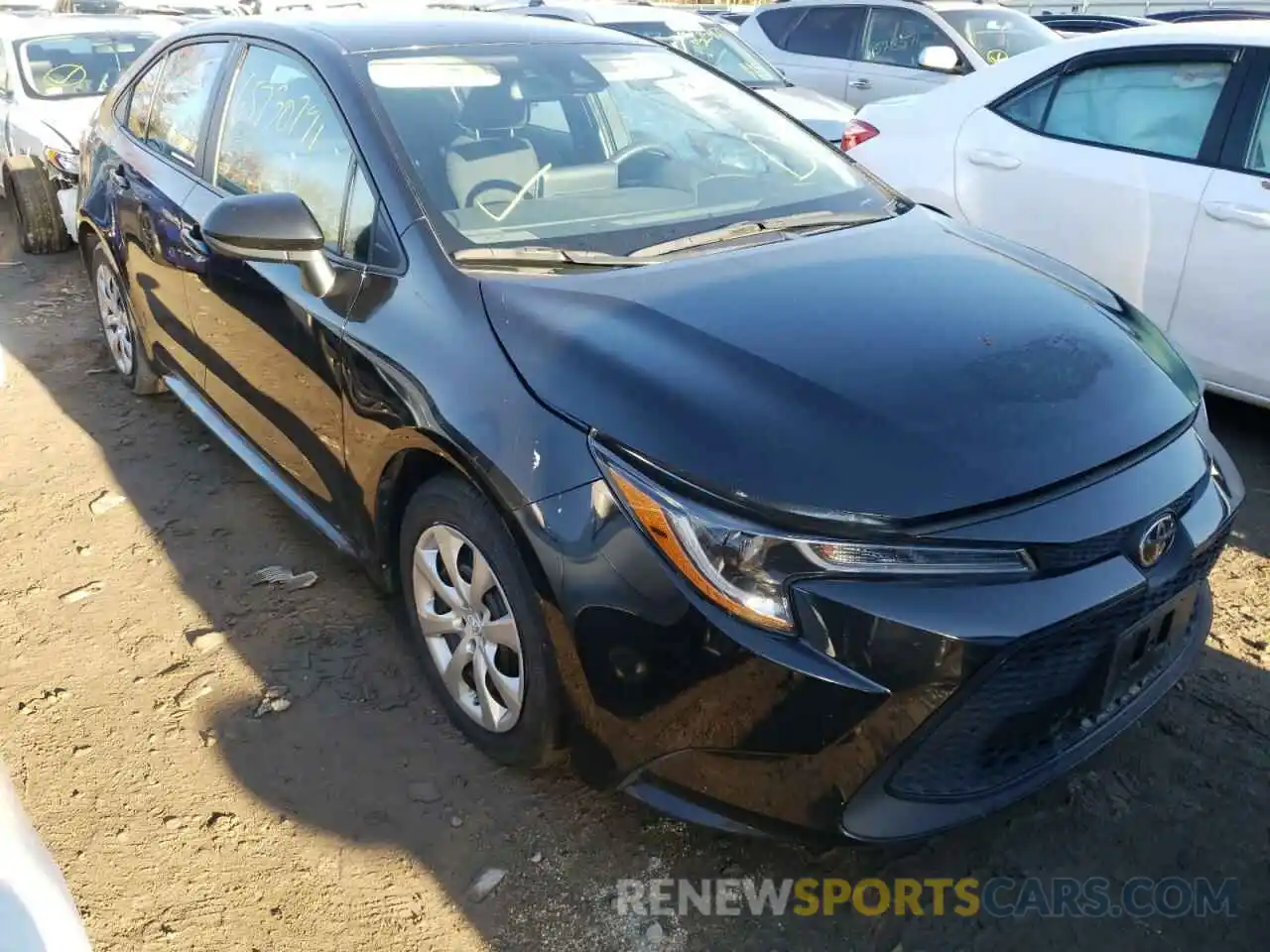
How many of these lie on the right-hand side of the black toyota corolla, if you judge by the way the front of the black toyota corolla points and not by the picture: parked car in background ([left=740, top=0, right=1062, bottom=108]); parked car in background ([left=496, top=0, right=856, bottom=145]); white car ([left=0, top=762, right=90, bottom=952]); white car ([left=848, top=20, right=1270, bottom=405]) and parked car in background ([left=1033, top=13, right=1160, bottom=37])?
1

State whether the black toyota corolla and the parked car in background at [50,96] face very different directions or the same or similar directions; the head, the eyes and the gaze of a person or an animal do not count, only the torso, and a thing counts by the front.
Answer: same or similar directions

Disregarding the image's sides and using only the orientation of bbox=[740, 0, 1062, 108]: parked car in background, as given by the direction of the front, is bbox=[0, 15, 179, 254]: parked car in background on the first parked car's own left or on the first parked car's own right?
on the first parked car's own right

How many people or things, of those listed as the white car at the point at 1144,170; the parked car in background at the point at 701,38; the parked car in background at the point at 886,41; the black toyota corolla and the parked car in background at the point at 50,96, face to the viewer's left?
0

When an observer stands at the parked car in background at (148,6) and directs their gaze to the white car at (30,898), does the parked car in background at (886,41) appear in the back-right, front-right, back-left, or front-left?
front-left

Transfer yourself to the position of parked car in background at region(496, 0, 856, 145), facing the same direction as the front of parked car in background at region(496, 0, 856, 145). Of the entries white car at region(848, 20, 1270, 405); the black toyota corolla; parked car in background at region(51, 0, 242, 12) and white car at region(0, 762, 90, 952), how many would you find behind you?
1

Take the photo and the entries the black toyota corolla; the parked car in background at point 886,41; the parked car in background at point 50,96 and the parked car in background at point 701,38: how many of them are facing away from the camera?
0

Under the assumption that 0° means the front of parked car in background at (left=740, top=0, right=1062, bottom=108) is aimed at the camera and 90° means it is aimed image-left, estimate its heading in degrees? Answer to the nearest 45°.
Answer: approximately 315°

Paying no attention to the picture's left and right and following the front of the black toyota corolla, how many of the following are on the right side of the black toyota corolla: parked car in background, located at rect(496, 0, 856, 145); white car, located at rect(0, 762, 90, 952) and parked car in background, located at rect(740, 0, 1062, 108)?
1

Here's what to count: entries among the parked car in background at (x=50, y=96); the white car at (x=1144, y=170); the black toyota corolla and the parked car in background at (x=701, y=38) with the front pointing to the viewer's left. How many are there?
0

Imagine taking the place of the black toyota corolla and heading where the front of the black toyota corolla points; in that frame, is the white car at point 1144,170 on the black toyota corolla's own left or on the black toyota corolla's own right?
on the black toyota corolla's own left

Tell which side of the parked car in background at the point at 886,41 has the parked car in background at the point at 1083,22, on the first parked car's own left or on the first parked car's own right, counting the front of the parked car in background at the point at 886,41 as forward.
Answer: on the first parked car's own left

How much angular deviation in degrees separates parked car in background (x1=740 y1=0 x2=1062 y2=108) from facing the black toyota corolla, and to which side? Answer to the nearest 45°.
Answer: approximately 45° to its right

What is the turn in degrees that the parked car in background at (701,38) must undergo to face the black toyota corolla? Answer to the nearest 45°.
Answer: approximately 45° to its right

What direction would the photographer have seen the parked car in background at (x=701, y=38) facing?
facing the viewer and to the right of the viewer
